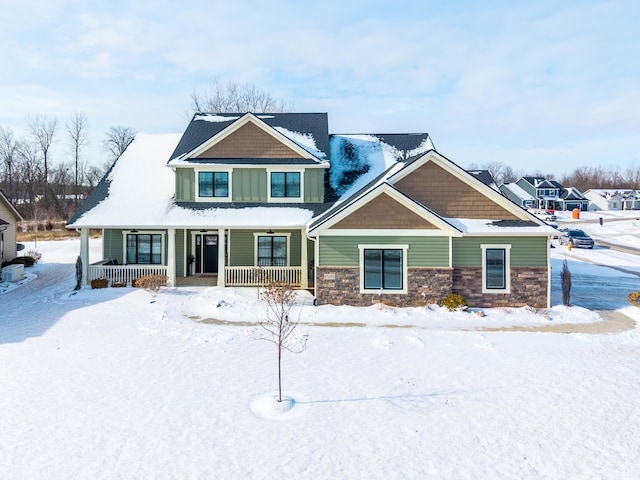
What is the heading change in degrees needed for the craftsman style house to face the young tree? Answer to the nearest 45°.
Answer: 0° — it already faces it

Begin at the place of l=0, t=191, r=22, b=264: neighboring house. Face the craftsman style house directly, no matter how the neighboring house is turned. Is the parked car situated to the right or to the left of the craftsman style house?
left

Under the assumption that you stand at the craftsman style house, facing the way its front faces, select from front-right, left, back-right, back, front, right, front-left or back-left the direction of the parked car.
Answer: back-left

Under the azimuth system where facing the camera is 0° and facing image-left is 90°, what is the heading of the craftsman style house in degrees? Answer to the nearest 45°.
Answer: approximately 0°

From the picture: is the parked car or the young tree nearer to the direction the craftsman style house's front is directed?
the young tree

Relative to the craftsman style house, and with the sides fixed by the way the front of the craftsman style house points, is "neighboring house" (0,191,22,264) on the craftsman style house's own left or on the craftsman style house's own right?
on the craftsman style house's own right

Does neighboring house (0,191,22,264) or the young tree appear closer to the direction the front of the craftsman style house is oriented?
the young tree
